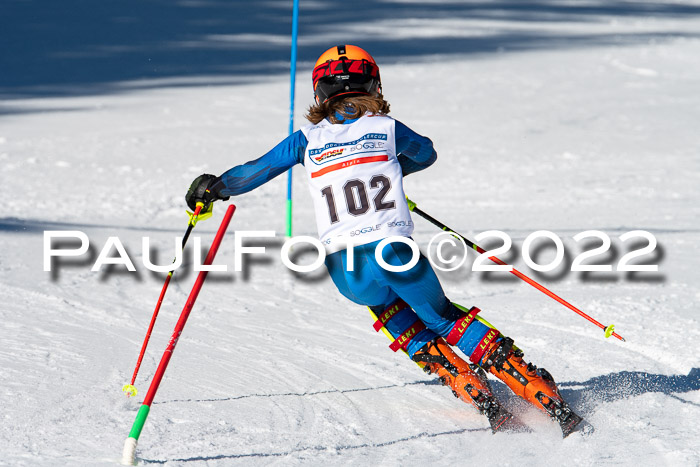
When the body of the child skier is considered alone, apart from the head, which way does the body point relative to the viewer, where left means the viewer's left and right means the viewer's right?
facing away from the viewer

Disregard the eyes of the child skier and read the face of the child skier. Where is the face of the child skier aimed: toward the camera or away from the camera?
away from the camera
